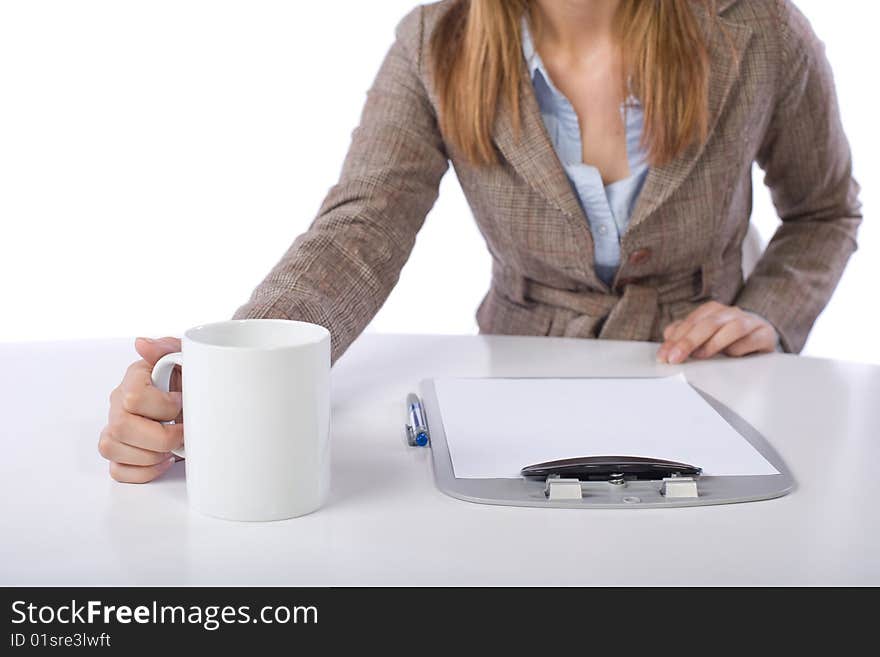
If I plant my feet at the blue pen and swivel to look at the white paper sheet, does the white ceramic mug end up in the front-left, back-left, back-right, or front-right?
back-right

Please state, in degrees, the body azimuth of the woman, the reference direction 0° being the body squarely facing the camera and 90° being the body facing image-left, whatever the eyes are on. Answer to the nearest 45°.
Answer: approximately 0°

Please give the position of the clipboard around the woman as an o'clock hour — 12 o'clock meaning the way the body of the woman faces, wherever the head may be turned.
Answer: The clipboard is roughly at 12 o'clock from the woman.

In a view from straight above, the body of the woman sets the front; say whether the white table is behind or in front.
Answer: in front

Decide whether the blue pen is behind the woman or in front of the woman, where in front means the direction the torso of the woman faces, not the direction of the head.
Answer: in front
